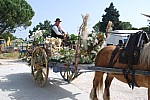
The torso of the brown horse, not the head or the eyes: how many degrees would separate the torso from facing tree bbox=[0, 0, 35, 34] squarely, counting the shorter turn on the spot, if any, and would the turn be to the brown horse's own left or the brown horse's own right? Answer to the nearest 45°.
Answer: approximately 135° to the brown horse's own left

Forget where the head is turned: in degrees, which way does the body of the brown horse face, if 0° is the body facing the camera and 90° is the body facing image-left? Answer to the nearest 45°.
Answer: approximately 270°
